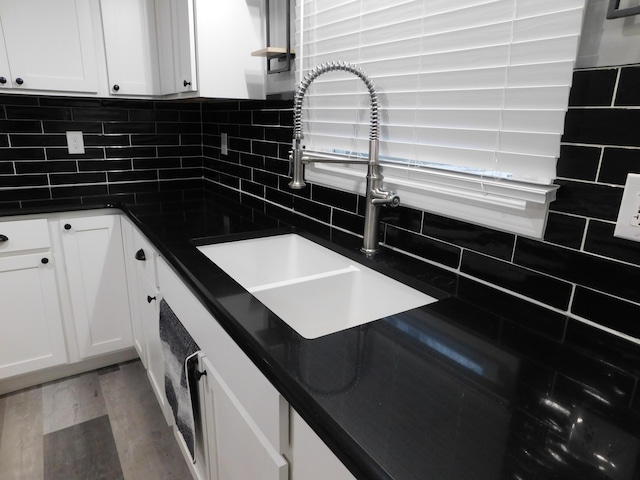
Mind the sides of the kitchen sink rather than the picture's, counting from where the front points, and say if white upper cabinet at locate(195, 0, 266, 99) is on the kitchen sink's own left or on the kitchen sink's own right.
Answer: on the kitchen sink's own right

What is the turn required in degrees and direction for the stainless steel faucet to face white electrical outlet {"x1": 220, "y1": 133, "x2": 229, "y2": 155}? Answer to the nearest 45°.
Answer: approximately 90° to its right

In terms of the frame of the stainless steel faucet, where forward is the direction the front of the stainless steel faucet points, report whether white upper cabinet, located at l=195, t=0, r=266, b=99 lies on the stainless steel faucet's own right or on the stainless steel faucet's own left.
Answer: on the stainless steel faucet's own right

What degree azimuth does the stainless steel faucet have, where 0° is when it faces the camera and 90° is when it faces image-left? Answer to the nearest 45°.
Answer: approximately 45°

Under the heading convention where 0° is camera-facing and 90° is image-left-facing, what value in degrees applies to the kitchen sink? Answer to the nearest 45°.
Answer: approximately 45°
